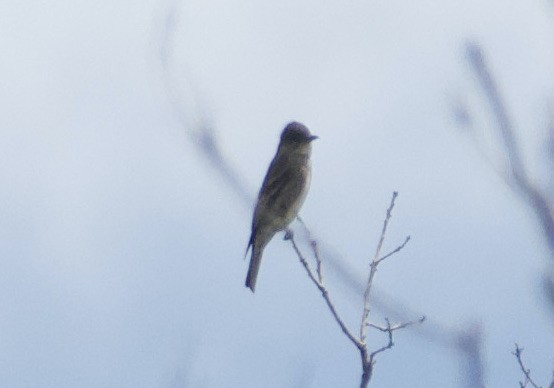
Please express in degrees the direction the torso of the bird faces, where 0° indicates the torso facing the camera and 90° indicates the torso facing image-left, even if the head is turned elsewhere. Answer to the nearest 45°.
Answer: approximately 270°
